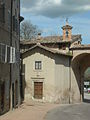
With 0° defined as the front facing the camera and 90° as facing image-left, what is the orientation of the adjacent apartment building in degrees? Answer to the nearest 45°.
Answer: approximately 270°
